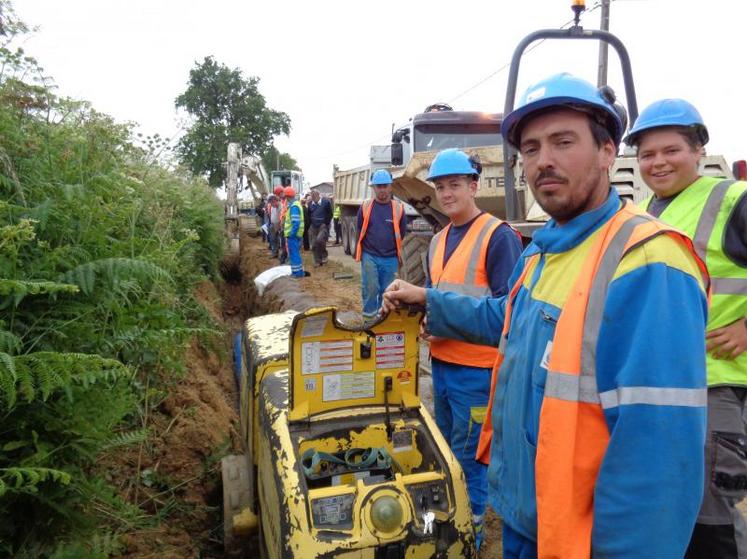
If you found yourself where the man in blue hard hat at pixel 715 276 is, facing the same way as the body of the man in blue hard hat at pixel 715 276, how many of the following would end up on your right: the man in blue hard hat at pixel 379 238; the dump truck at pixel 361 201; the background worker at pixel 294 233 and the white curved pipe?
4

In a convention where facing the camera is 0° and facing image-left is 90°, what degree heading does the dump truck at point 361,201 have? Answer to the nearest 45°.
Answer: approximately 315°

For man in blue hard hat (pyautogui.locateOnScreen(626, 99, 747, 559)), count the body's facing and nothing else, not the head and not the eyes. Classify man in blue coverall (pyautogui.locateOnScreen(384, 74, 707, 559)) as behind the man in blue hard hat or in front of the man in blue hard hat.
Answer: in front

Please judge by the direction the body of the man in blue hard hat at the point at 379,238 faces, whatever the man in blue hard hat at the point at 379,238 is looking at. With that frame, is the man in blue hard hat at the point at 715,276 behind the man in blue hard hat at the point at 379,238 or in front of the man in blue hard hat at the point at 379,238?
in front

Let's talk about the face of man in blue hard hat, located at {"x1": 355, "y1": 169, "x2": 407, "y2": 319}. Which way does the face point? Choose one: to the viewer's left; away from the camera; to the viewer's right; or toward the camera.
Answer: toward the camera

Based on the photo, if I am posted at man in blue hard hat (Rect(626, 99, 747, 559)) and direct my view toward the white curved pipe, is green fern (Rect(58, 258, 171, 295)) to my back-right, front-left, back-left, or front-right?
front-left

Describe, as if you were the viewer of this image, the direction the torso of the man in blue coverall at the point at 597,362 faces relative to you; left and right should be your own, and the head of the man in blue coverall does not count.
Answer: facing the viewer and to the left of the viewer

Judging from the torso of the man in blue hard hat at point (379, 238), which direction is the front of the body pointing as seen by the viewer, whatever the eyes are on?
toward the camera

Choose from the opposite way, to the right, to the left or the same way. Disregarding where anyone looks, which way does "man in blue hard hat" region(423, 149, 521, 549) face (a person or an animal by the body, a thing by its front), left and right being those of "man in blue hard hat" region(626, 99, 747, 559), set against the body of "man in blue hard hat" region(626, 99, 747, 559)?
the same way

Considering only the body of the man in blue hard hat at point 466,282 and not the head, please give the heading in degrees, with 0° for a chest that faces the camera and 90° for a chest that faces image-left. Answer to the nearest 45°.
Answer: approximately 45°

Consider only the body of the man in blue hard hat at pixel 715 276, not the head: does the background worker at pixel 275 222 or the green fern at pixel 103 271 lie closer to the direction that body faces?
the green fern
